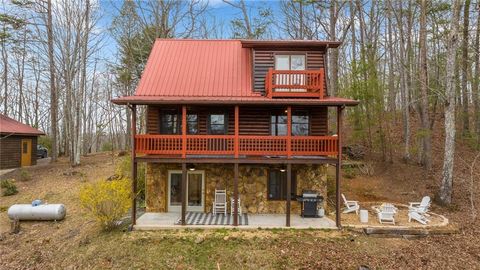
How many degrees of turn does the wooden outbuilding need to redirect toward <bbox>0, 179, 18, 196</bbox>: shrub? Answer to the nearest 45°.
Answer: approximately 45° to its right

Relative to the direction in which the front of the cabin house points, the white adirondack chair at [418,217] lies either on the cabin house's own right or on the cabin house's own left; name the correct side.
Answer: on the cabin house's own left

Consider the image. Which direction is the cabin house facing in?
toward the camera

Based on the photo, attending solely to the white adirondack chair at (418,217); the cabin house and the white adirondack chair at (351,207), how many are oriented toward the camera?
1

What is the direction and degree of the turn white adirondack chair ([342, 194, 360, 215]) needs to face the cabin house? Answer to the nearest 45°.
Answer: approximately 180°

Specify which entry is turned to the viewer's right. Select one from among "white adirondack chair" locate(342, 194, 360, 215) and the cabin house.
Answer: the white adirondack chair

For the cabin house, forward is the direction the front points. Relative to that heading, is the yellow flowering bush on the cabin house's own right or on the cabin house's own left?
on the cabin house's own right

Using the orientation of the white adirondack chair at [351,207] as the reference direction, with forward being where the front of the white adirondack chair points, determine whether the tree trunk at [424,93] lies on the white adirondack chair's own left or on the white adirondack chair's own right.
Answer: on the white adirondack chair's own left

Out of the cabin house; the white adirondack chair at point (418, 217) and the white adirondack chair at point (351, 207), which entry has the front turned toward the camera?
the cabin house

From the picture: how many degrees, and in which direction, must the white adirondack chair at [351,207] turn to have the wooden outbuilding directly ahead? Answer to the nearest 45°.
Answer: approximately 180°

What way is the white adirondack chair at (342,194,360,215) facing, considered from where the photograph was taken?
facing to the right of the viewer
